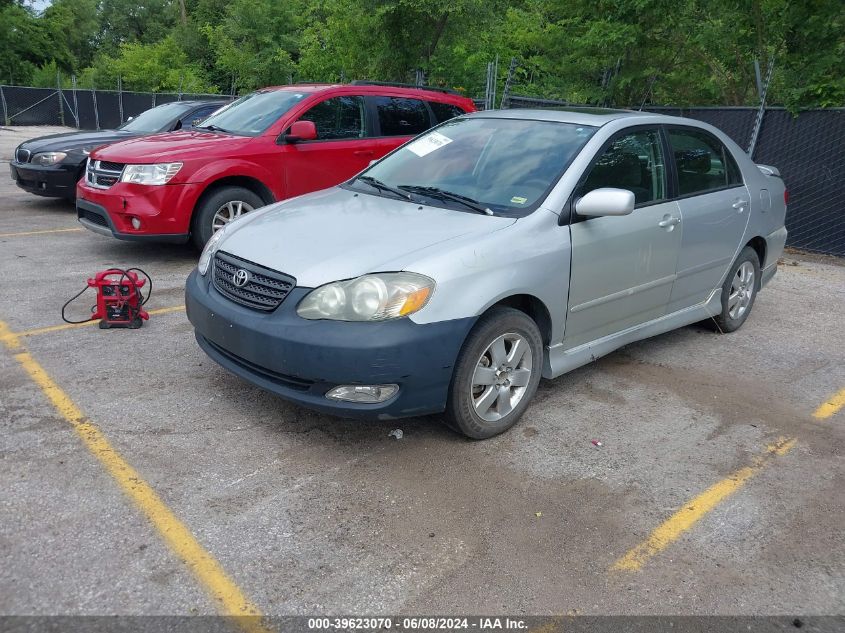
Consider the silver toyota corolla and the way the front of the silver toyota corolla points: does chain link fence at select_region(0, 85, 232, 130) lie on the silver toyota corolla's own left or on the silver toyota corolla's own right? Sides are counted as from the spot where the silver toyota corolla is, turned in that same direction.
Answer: on the silver toyota corolla's own right

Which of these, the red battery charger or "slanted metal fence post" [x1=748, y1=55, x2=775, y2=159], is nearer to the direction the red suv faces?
the red battery charger

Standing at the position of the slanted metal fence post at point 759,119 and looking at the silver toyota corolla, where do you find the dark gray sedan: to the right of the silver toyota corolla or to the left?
right

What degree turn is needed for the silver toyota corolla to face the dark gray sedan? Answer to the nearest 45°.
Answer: approximately 90° to its right

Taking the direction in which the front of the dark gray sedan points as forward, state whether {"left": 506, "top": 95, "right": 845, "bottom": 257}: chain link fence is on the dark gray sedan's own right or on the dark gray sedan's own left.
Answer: on the dark gray sedan's own left

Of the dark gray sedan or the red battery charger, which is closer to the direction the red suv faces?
the red battery charger

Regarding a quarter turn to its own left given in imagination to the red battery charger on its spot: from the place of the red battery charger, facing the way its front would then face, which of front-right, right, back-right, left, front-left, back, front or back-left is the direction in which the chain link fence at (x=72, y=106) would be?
left

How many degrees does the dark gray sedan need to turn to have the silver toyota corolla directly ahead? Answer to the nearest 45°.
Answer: approximately 45° to its left

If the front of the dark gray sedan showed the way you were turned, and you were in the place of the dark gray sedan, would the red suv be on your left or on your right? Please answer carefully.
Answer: on your left

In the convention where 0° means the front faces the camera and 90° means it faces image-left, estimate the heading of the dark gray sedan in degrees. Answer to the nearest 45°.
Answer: approximately 45°
